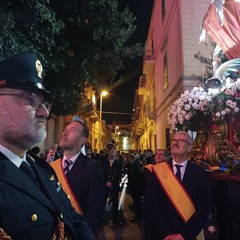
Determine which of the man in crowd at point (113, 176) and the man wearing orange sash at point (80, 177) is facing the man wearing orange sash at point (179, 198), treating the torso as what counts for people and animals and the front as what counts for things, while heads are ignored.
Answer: the man in crowd

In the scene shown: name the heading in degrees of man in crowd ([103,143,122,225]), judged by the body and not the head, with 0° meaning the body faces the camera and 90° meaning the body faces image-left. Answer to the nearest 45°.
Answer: approximately 0°

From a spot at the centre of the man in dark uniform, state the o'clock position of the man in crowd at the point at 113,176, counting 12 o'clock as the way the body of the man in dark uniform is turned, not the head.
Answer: The man in crowd is roughly at 8 o'clock from the man in dark uniform.

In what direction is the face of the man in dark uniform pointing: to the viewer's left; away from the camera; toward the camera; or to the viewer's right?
to the viewer's right

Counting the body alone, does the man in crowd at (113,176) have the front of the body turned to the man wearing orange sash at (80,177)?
yes

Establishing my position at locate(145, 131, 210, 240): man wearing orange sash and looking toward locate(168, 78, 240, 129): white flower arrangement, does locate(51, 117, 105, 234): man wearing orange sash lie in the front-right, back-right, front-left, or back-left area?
back-left

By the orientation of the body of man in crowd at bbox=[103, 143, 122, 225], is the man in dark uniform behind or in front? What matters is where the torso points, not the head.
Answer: in front

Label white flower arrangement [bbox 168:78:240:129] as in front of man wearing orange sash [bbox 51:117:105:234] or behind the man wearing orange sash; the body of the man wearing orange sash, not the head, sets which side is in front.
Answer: behind
